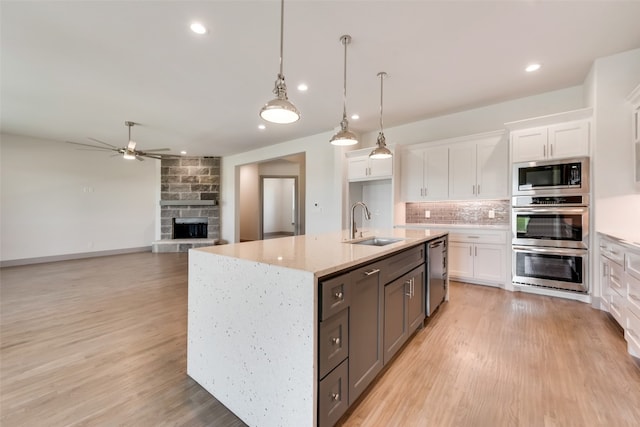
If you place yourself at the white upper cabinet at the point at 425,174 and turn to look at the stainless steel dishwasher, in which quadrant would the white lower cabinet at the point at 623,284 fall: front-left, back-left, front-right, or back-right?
front-left

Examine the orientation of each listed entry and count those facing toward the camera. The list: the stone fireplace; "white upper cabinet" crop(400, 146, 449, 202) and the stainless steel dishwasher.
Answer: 2

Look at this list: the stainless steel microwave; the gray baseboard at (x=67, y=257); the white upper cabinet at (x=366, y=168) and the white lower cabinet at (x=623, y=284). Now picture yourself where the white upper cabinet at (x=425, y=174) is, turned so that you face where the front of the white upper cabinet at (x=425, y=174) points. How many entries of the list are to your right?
2

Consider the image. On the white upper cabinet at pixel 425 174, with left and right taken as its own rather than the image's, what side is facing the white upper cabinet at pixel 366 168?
right

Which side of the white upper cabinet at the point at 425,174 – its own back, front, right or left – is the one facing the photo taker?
front

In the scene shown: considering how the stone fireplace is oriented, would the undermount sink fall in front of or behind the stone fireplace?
in front

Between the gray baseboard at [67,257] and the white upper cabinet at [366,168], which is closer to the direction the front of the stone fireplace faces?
the white upper cabinet

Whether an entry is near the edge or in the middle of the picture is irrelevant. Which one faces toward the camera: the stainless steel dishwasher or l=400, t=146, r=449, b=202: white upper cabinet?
the white upper cabinet

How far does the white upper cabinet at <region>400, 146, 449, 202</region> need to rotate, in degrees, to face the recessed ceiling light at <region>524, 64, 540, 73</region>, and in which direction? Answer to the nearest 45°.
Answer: approximately 45° to its left

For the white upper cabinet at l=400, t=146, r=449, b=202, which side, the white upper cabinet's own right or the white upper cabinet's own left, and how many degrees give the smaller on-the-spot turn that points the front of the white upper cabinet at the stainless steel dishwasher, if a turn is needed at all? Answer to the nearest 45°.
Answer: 0° — it already faces it

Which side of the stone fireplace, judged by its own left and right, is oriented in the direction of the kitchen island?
front

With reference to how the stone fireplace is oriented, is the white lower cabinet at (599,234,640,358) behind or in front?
in front

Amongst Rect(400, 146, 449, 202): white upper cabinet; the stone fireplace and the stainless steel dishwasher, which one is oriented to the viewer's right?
the stainless steel dishwasher

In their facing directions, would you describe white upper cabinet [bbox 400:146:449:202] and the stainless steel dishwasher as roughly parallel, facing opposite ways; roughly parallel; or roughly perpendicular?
roughly perpendicular

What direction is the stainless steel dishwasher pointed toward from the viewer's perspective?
to the viewer's right

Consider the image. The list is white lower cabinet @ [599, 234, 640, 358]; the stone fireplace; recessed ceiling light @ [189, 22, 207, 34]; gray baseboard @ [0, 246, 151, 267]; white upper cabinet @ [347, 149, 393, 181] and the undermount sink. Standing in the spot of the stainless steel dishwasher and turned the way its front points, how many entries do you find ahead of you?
1

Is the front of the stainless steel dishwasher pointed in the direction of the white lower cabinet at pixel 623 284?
yes

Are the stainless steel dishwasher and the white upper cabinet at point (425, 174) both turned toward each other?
no

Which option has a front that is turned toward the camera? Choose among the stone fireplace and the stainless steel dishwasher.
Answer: the stone fireplace

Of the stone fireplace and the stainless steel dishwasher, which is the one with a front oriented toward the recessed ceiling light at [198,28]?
the stone fireplace

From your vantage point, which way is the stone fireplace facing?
toward the camera

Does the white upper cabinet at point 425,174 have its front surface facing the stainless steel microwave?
no
